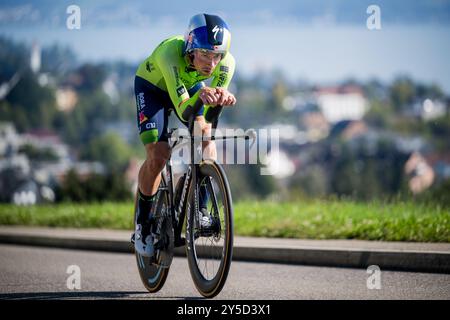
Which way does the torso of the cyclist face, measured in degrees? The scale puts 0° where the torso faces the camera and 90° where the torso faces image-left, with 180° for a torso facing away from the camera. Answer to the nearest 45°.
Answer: approximately 315°
